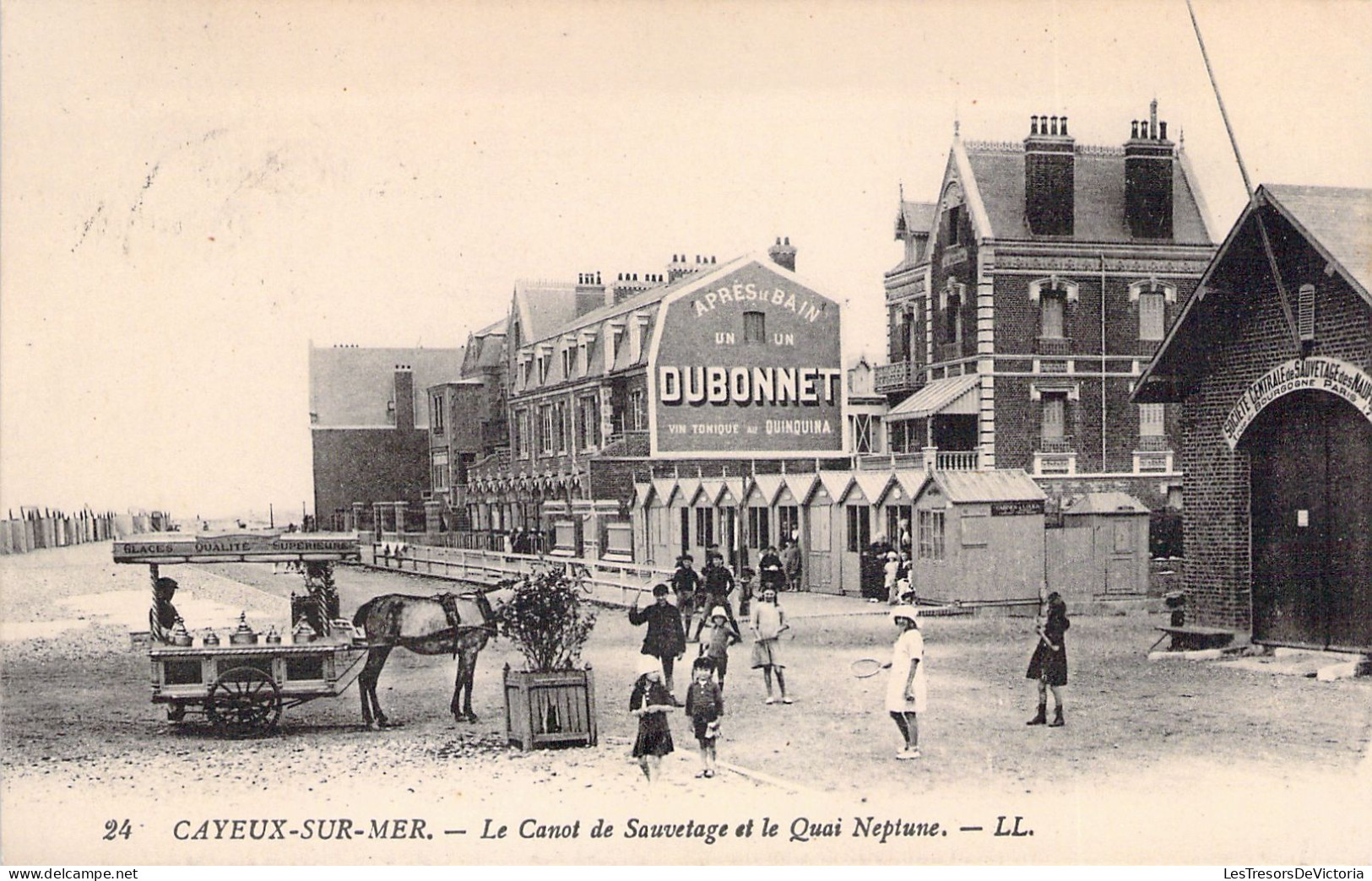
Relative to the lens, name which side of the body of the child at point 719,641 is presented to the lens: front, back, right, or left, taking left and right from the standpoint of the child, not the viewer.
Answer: front

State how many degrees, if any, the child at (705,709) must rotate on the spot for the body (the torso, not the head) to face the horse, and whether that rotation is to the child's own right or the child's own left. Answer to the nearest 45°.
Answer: approximately 135° to the child's own right

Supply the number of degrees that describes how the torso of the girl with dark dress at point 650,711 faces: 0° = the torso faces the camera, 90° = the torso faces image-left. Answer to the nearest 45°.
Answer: approximately 0°

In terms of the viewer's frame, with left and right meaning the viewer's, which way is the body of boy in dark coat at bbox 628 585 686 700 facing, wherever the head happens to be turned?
facing the viewer

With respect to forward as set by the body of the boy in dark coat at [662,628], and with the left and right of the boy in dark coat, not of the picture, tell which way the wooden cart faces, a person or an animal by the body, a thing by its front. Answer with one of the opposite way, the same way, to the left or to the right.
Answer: to the left

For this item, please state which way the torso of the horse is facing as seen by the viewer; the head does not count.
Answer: to the viewer's right

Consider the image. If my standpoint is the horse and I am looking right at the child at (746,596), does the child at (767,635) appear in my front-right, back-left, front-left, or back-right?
front-right

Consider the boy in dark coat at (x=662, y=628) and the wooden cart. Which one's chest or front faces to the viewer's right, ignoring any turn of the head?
the wooden cart

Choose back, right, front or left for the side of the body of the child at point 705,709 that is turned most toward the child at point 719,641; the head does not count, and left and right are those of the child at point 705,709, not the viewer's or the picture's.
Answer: back

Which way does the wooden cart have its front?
to the viewer's right

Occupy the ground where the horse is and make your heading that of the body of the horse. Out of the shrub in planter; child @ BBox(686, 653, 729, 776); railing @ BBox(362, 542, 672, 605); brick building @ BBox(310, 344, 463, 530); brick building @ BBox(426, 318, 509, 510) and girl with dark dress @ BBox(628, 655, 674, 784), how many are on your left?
3

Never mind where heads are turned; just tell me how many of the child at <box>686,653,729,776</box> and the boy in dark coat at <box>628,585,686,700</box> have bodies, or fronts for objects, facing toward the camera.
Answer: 2
